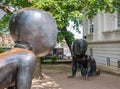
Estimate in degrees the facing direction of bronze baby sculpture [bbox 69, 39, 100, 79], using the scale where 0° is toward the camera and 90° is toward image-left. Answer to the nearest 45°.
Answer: approximately 45°

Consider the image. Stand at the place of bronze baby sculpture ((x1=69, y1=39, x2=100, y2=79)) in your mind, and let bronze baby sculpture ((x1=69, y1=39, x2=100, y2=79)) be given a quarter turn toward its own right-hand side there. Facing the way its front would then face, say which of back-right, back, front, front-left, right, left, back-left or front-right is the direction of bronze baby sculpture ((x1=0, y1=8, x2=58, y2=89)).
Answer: back-left
